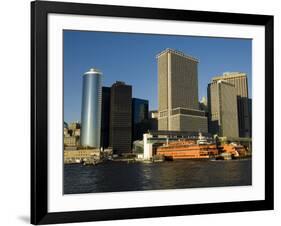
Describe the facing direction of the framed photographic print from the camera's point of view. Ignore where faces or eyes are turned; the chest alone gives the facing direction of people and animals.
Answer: facing the viewer and to the right of the viewer
